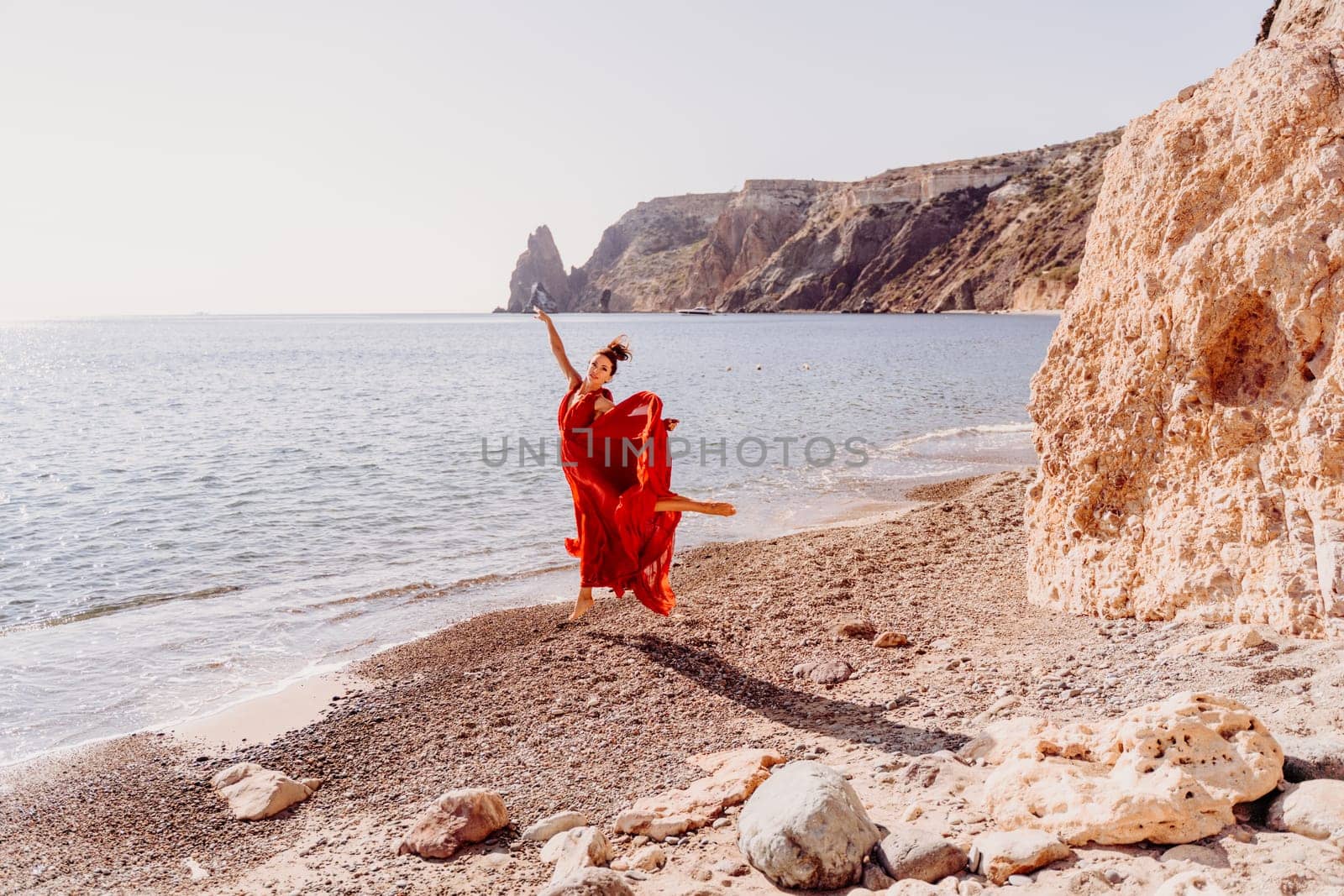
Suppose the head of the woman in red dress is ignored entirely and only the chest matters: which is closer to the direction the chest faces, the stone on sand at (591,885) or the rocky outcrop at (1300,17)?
the stone on sand

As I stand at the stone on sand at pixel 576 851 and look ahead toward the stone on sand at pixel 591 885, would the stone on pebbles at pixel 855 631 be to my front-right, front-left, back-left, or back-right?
back-left

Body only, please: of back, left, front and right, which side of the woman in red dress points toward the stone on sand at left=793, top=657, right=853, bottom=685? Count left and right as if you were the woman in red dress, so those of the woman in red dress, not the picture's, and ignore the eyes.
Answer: left

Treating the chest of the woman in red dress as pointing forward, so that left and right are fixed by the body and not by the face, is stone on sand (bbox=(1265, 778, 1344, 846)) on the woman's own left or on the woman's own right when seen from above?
on the woman's own left

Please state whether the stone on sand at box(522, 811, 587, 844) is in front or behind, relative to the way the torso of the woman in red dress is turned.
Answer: in front

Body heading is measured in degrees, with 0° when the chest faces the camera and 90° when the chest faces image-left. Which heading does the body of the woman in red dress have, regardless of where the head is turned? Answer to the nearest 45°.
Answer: approximately 45°

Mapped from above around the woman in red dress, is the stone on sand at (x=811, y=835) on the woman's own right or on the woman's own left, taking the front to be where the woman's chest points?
on the woman's own left

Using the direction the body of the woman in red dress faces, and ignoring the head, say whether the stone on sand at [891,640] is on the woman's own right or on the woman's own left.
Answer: on the woman's own left

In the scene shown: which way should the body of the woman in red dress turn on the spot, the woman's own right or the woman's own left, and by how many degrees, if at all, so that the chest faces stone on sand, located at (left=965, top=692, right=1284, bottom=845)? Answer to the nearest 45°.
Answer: approximately 90° to the woman's own left

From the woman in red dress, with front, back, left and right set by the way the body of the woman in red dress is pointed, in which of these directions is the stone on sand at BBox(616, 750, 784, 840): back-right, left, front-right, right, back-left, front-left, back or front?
front-left

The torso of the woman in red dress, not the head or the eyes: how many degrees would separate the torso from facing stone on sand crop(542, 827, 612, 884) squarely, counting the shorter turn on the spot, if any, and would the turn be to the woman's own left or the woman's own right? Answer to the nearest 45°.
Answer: approximately 45° to the woman's own left

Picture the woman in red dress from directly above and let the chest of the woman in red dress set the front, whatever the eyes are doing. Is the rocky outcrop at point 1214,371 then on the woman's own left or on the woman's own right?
on the woman's own left

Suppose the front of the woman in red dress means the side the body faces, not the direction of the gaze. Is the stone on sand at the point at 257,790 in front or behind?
in front
